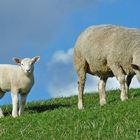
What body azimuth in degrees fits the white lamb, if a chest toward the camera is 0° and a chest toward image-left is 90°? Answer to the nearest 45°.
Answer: approximately 315°

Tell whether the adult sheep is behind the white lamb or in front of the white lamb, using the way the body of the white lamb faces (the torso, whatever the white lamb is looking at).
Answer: in front
